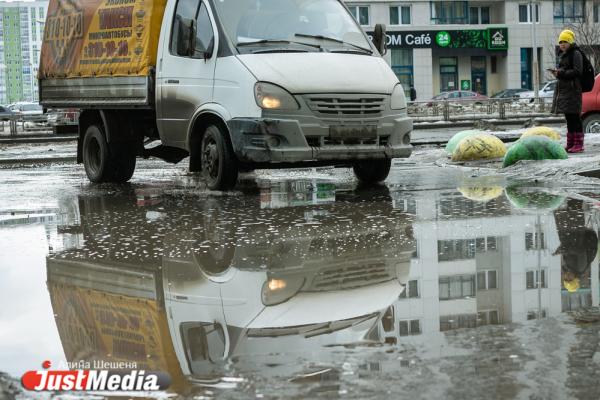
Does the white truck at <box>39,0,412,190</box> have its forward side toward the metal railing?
no

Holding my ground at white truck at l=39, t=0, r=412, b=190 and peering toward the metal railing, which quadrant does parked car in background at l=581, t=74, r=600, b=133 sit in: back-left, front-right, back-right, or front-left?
front-right

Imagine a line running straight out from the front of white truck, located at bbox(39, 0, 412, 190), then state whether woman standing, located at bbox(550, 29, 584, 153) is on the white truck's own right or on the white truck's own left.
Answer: on the white truck's own left

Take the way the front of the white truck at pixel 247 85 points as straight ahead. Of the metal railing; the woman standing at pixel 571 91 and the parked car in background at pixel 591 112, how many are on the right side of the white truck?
0

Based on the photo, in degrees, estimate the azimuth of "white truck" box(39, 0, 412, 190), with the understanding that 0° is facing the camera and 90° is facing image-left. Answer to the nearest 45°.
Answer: approximately 315°

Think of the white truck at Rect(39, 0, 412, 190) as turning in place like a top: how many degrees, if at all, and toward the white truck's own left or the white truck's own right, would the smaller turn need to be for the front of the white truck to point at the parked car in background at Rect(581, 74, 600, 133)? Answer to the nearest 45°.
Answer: approximately 90° to the white truck's own left
